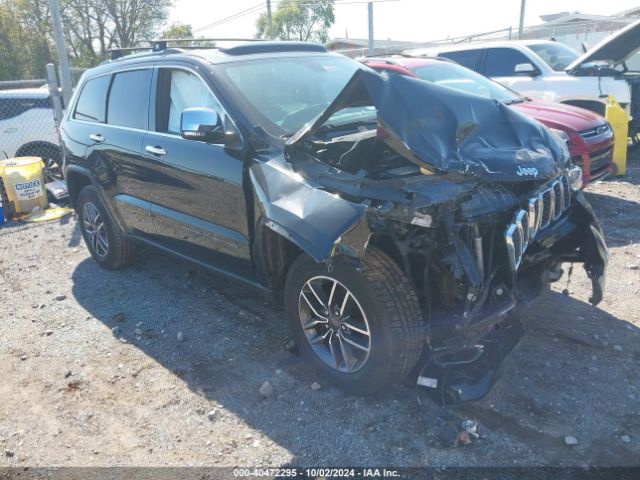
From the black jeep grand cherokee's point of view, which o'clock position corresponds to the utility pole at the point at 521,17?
The utility pole is roughly at 8 o'clock from the black jeep grand cherokee.

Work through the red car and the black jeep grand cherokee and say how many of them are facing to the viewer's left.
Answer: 0

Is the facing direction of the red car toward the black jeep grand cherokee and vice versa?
no

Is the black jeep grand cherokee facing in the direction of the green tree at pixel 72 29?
no

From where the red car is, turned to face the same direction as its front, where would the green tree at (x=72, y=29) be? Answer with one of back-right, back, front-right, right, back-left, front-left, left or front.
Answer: back

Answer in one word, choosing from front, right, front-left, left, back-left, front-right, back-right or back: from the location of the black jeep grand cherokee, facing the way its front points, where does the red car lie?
left

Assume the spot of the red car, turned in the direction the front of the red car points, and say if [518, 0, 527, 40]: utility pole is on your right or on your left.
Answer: on your left

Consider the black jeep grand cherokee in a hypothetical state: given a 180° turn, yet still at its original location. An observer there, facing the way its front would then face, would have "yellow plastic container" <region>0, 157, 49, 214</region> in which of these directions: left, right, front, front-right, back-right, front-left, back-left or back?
front

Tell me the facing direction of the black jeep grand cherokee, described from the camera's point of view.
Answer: facing the viewer and to the right of the viewer

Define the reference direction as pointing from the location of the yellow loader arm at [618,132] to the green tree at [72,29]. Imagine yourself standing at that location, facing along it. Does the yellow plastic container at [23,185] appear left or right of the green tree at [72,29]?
left

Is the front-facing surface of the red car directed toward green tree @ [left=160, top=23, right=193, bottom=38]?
no

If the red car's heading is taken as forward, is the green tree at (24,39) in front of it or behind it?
behind

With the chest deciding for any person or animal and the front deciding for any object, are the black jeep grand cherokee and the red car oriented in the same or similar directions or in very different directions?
same or similar directions

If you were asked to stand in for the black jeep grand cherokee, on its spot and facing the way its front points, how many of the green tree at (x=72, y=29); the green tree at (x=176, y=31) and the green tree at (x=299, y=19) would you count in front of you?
0

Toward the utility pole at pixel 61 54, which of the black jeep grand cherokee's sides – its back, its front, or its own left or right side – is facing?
back

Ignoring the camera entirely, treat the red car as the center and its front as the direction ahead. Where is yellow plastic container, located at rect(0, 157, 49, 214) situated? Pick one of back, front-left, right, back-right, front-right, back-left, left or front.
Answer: back-right

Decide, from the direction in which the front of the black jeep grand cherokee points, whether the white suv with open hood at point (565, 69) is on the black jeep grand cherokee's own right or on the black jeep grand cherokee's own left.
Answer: on the black jeep grand cherokee's own left

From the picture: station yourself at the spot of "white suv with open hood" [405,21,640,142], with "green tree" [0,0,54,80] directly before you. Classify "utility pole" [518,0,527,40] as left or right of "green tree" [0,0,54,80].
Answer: right
